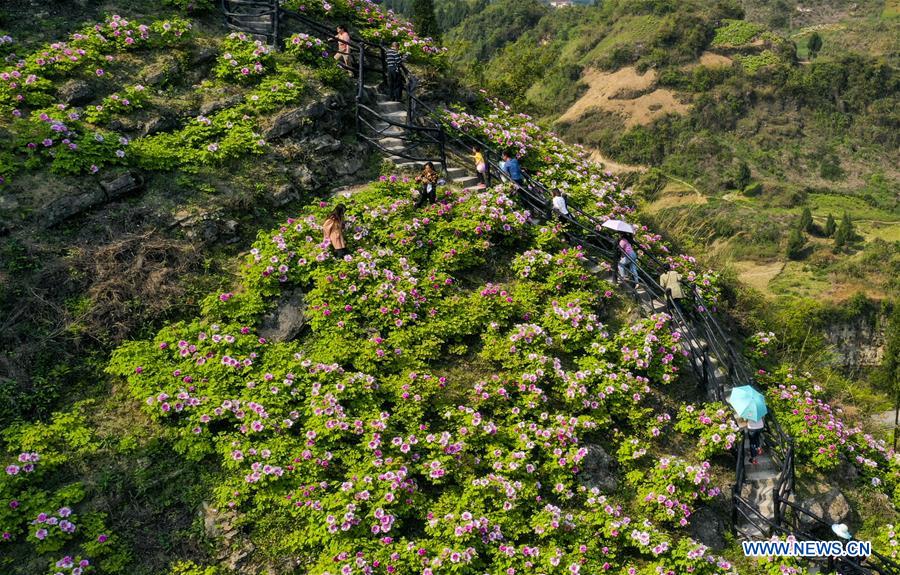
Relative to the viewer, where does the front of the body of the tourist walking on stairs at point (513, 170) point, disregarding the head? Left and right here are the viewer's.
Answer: facing away from the viewer and to the left of the viewer

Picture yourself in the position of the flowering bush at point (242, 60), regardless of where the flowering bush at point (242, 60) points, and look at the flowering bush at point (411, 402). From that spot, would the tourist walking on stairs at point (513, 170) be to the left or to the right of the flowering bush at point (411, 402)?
left

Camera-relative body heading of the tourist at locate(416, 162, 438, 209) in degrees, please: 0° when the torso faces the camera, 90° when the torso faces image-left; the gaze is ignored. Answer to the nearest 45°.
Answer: approximately 45°

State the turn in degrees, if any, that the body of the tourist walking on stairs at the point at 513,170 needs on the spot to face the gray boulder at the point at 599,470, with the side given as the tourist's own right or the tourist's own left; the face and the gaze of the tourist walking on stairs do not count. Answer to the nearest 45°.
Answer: approximately 135° to the tourist's own left
